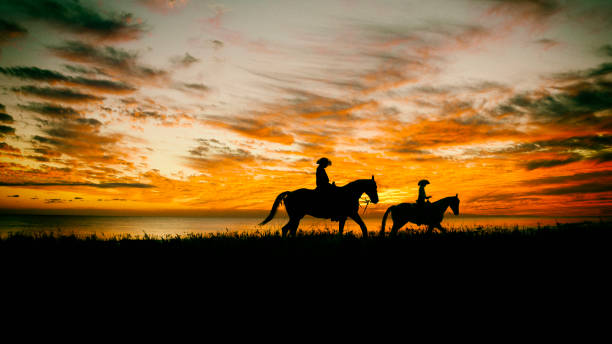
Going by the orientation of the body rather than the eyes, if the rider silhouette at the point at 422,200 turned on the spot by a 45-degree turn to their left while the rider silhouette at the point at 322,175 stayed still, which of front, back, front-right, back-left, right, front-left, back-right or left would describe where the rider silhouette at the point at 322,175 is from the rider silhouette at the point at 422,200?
back

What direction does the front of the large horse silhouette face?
to the viewer's right

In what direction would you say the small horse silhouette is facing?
to the viewer's right

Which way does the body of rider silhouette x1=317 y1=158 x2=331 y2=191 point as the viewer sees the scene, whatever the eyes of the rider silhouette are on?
to the viewer's right

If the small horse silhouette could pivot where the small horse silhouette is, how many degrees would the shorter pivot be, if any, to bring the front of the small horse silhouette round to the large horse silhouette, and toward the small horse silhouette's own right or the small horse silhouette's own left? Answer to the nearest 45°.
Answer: approximately 135° to the small horse silhouette's own right

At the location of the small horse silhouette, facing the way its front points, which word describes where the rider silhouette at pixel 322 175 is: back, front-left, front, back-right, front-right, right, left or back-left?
back-right

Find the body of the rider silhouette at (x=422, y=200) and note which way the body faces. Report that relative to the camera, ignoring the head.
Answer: to the viewer's right

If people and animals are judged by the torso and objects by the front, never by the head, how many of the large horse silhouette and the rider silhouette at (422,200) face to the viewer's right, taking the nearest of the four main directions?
2

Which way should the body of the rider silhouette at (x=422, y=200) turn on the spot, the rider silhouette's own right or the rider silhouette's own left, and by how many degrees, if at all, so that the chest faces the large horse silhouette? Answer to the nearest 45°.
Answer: approximately 135° to the rider silhouette's own right
